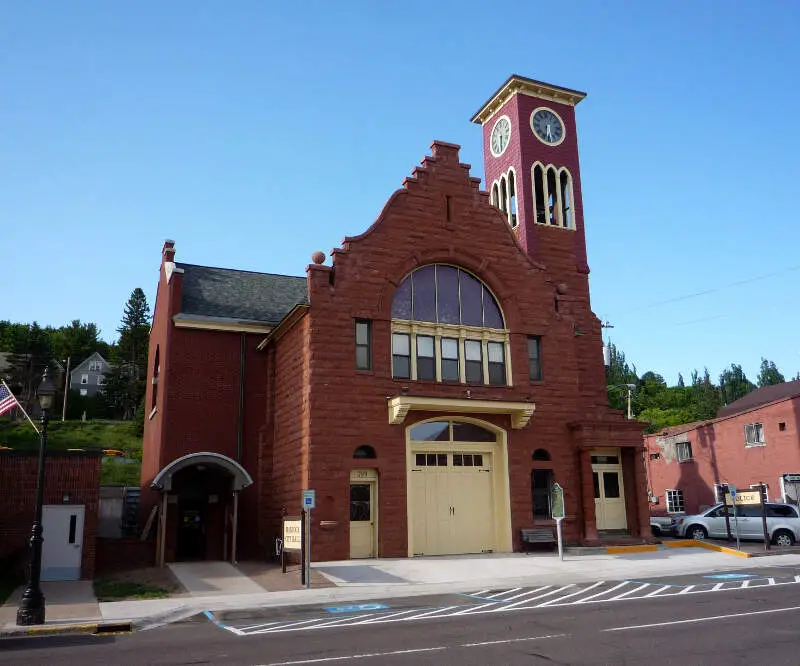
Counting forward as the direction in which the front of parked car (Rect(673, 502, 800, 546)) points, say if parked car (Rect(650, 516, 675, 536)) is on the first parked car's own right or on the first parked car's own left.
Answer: on the first parked car's own right

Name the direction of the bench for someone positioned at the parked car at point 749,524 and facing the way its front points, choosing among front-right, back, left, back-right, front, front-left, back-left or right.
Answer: front-left

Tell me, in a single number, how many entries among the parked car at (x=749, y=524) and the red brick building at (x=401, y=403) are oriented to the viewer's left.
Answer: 1

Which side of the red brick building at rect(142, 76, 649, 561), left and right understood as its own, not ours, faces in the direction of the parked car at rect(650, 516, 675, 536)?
left

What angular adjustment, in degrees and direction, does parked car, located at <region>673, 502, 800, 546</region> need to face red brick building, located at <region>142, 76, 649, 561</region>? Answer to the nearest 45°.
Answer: approximately 45° to its left

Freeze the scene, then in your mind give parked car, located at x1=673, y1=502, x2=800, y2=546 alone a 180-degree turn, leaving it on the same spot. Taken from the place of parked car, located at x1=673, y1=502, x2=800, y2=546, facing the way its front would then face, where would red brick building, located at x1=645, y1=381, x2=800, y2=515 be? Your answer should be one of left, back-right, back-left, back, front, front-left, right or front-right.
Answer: left

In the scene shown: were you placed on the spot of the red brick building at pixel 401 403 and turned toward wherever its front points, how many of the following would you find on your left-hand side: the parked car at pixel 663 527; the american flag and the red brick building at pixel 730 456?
2

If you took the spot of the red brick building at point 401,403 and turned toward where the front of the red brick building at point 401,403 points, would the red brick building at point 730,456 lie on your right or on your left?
on your left

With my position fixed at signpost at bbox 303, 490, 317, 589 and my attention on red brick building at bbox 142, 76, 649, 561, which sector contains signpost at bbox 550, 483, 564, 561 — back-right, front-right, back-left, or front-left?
front-right

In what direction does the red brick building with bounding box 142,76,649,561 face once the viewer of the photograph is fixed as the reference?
facing the viewer and to the right of the viewer

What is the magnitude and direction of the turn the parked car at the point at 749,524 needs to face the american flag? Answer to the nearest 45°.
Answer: approximately 45° to its left

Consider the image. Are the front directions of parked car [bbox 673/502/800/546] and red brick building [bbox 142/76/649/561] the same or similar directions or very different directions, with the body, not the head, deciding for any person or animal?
very different directions

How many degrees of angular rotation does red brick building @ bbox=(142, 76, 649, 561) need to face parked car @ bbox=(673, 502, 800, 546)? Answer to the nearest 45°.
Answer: approximately 45° to its left

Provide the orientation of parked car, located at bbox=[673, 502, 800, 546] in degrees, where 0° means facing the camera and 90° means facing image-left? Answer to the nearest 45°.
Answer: approximately 90°
